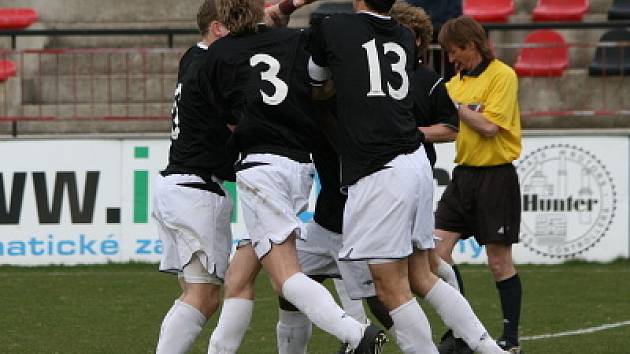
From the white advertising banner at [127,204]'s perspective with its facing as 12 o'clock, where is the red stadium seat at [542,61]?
The red stadium seat is roughly at 8 o'clock from the white advertising banner.

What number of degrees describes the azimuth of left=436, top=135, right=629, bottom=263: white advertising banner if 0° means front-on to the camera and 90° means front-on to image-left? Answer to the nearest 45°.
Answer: approximately 0°

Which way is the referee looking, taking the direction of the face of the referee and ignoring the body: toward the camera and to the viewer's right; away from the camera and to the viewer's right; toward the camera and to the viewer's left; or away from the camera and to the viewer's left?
toward the camera and to the viewer's left

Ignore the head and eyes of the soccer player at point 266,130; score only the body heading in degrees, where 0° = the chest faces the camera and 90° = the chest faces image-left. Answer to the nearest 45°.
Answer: approximately 180°

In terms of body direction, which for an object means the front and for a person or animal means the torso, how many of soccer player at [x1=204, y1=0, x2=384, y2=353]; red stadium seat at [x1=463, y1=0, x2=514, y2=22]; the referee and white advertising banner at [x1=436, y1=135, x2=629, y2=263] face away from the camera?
1

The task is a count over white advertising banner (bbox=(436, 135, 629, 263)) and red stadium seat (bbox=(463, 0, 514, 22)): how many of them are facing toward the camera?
2

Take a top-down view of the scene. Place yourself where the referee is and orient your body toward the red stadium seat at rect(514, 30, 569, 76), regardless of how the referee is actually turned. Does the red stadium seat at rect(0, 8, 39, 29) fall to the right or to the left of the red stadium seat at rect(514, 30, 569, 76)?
left

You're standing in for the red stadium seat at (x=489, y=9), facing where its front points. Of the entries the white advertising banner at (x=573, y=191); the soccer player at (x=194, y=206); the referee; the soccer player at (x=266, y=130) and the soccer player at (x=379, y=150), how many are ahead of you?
5

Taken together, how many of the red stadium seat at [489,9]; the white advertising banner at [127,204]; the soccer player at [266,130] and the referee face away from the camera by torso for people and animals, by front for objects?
1

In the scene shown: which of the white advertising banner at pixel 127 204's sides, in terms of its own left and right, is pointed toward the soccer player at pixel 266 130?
front

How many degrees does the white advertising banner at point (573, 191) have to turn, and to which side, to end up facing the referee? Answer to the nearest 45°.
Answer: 0° — it already faces them

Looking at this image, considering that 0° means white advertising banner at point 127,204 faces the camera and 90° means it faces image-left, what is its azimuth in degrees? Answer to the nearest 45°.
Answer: approximately 0°

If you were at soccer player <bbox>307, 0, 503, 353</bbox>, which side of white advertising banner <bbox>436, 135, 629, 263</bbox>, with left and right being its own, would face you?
front

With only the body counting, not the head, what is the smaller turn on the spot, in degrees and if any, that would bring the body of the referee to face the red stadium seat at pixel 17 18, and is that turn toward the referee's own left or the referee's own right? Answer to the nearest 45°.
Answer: approximately 90° to the referee's own right
